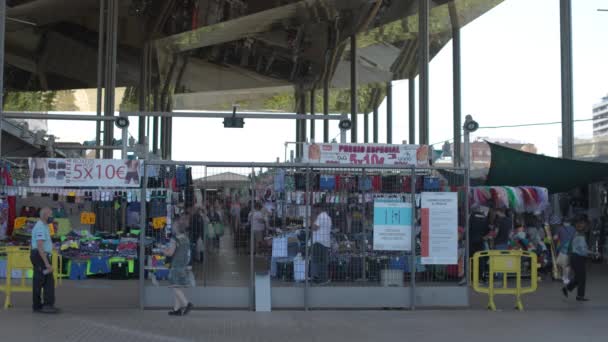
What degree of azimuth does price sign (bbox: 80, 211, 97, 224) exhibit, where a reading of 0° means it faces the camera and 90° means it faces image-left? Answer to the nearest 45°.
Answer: approximately 0°

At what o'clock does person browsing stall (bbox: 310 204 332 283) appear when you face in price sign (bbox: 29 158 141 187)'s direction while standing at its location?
The person browsing stall is roughly at 10 o'clock from the price sign.

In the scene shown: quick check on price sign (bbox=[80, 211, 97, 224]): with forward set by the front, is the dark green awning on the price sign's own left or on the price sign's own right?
on the price sign's own left

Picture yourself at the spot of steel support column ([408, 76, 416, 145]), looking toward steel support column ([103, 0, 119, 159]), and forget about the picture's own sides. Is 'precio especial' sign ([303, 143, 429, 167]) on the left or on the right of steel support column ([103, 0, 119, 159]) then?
left

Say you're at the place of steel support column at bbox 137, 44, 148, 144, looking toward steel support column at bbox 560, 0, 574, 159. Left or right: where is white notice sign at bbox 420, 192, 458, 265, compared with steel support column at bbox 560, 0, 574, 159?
right

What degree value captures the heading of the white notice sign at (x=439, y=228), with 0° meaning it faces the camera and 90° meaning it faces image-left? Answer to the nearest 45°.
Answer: approximately 0°

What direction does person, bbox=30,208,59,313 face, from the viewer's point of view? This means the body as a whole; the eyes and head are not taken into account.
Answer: to the viewer's right

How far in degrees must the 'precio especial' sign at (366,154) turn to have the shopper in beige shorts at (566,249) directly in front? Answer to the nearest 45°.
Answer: approximately 90° to its left

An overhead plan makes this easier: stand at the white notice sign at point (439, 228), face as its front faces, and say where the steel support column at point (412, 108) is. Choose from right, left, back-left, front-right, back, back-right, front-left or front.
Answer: back
